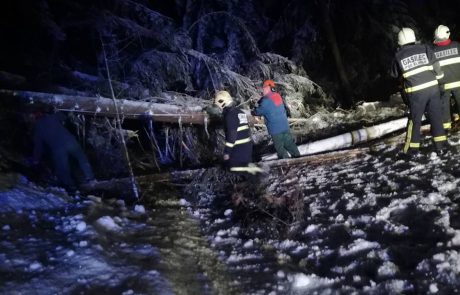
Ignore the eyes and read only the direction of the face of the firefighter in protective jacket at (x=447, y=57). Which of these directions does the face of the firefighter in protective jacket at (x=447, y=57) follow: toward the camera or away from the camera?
away from the camera

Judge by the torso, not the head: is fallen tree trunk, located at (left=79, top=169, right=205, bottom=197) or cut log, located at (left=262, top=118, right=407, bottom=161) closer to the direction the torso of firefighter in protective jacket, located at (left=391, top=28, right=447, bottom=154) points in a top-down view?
the cut log

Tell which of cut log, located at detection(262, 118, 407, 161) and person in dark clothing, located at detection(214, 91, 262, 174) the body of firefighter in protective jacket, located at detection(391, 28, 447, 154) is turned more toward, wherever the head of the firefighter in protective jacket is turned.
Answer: the cut log

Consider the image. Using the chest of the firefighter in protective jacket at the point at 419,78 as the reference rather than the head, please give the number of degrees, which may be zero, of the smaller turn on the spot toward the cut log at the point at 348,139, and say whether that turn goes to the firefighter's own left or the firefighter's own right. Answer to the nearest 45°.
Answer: approximately 45° to the firefighter's own left

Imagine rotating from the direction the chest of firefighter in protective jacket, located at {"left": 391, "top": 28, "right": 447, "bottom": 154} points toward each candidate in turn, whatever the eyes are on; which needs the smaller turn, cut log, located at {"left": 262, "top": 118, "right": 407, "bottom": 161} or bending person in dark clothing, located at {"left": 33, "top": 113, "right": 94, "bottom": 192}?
the cut log

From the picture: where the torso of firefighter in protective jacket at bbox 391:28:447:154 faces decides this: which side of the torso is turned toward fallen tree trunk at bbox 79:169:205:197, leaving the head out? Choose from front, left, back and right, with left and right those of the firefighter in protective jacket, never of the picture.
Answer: left

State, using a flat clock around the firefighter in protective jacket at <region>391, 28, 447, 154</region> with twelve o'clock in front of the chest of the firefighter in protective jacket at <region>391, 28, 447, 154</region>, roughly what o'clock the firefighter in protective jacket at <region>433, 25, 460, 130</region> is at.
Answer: the firefighter in protective jacket at <region>433, 25, 460, 130</region> is roughly at 1 o'clock from the firefighter in protective jacket at <region>391, 28, 447, 154</region>.

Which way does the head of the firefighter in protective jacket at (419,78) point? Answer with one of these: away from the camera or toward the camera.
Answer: away from the camera

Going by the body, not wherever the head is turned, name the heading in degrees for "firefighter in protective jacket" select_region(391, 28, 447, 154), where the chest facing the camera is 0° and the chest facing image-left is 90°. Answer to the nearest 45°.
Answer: approximately 180°

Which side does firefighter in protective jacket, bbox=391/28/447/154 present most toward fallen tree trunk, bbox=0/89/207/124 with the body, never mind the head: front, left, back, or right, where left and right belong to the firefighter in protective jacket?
left
